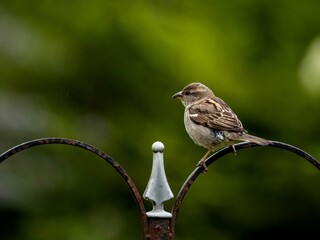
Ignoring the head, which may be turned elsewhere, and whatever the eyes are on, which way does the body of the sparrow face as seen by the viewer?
to the viewer's left
